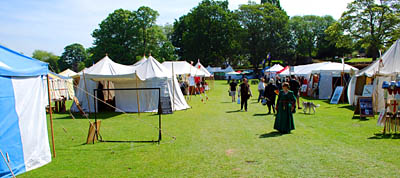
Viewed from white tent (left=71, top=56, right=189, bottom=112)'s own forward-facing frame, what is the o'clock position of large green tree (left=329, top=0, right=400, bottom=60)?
The large green tree is roughly at 8 o'clock from the white tent.

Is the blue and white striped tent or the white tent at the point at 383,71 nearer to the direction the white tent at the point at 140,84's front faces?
the blue and white striped tent

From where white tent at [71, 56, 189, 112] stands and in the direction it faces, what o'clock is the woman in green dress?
The woman in green dress is roughly at 11 o'clock from the white tent.

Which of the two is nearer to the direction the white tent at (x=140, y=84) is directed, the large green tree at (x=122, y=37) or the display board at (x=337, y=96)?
the display board

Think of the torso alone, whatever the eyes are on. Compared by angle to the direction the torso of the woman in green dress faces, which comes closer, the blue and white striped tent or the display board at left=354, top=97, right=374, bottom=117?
the blue and white striped tent

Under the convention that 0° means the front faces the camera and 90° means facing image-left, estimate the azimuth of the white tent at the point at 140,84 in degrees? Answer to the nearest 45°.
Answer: approximately 0°

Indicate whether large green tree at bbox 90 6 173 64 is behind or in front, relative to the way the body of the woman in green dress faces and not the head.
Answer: behind

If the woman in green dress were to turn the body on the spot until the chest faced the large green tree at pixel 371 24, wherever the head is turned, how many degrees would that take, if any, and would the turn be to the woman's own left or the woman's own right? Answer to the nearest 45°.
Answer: approximately 180°

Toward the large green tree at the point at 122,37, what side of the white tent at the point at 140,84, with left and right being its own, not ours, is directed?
back

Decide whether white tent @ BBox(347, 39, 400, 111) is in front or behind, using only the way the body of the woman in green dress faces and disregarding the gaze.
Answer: behind

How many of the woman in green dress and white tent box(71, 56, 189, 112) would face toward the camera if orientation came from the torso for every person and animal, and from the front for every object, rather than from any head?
2
